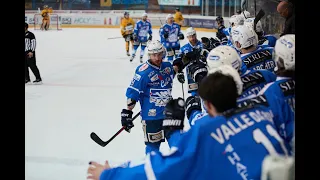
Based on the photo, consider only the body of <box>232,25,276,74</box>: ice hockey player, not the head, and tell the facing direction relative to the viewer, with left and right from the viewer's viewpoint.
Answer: facing away from the viewer and to the left of the viewer

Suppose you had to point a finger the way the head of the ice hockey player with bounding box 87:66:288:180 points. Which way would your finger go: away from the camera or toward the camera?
away from the camera

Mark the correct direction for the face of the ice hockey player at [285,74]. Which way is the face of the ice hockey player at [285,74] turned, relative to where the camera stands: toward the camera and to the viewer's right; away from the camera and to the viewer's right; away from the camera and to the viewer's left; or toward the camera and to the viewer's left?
away from the camera and to the viewer's left

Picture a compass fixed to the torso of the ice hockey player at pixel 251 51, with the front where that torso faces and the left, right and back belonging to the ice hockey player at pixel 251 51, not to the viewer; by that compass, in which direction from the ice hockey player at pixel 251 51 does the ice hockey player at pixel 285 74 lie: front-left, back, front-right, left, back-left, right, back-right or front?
back-left

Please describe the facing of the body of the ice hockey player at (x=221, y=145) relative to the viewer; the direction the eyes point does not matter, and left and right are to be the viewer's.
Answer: facing away from the viewer and to the left of the viewer

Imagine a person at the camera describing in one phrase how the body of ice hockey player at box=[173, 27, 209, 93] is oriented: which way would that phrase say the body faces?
toward the camera

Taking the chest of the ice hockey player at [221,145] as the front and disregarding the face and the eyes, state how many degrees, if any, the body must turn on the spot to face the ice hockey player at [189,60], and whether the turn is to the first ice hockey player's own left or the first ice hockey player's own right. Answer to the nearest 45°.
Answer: approximately 45° to the first ice hockey player's own right

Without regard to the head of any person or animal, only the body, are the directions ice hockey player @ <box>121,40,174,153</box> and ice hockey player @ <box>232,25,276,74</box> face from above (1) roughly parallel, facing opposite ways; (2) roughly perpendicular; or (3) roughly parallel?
roughly parallel, facing opposite ways

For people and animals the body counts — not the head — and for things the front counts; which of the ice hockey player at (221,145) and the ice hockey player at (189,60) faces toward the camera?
the ice hockey player at (189,60)

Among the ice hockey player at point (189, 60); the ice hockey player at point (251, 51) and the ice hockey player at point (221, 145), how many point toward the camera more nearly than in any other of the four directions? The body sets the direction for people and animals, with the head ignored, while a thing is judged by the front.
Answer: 1

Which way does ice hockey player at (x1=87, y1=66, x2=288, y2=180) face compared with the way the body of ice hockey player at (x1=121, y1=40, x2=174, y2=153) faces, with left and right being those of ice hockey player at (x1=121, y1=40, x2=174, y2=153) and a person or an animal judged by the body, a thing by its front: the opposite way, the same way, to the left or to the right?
the opposite way

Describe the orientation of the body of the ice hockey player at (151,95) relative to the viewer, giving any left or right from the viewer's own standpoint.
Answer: facing the viewer and to the right of the viewer

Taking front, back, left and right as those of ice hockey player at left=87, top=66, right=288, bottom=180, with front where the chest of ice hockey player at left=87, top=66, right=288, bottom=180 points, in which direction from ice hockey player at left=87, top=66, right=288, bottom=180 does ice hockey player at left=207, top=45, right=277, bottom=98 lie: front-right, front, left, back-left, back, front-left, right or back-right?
front-right

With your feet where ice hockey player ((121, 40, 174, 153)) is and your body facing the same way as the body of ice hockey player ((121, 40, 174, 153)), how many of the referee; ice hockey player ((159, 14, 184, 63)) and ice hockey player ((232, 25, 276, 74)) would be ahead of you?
1
